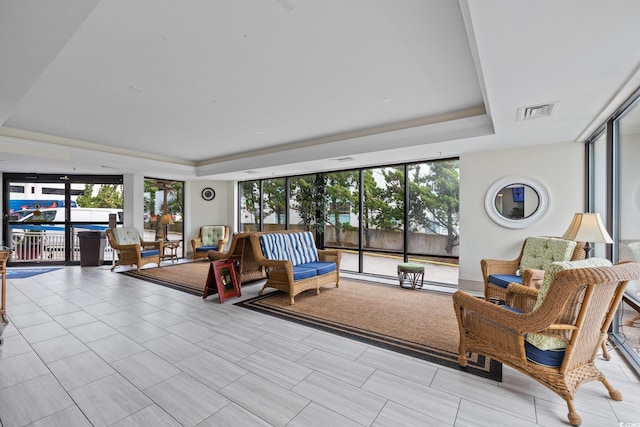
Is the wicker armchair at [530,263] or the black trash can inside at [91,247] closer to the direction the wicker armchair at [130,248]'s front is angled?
the wicker armchair

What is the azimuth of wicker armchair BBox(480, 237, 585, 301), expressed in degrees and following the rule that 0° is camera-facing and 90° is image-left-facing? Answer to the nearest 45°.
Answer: approximately 45°

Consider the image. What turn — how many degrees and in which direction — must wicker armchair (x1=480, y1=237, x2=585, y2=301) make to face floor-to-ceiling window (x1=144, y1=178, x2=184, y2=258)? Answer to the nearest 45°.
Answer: approximately 45° to its right

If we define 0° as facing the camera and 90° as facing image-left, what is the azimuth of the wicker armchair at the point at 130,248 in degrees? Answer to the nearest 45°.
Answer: approximately 315°

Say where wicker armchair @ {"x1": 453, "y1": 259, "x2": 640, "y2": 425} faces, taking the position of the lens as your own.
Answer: facing away from the viewer and to the left of the viewer

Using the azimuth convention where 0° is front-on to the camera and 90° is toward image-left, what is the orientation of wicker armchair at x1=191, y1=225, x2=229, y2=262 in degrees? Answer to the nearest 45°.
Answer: approximately 45°

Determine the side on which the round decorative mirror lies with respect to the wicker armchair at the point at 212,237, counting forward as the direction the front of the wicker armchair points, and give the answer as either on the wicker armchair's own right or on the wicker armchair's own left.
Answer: on the wicker armchair's own left
